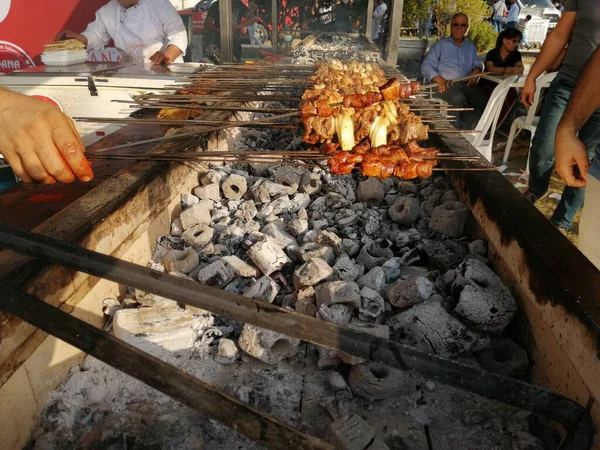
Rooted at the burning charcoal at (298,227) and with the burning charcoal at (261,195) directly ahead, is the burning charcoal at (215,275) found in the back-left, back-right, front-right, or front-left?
back-left

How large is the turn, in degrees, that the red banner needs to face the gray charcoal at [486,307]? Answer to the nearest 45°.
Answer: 0° — it already faces it

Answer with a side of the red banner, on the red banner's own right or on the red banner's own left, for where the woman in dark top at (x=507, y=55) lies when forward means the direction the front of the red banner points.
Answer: on the red banner's own left

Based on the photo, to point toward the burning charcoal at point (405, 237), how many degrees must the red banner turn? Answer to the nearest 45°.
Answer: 0° — it already faces it

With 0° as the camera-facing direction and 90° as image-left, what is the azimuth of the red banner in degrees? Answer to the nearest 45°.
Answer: approximately 0°

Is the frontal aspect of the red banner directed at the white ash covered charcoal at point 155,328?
yes
